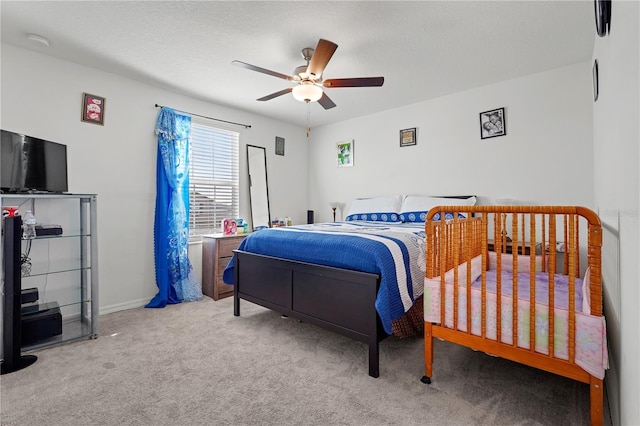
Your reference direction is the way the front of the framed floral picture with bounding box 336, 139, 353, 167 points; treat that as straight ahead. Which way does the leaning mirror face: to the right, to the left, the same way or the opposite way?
to the left

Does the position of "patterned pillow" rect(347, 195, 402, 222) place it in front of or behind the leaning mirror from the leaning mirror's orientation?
in front

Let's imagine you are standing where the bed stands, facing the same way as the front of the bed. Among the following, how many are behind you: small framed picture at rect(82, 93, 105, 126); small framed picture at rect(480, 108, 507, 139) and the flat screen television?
1

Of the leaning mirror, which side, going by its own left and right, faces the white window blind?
right

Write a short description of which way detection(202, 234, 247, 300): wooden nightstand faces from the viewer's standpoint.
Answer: facing the viewer and to the right of the viewer

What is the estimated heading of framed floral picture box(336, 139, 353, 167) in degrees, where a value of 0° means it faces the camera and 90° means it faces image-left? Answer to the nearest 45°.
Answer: approximately 45°

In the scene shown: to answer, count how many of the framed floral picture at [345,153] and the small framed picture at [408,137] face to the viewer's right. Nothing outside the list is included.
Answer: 0

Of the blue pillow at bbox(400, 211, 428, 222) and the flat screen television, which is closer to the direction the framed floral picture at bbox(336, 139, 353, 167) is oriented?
the flat screen television

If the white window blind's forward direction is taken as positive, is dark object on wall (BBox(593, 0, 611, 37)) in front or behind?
in front

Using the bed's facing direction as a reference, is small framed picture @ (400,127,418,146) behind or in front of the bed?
behind

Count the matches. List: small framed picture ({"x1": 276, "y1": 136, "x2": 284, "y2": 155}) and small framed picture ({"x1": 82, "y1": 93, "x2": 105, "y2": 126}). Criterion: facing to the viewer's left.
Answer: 0

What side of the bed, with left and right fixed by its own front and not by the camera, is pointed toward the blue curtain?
right
